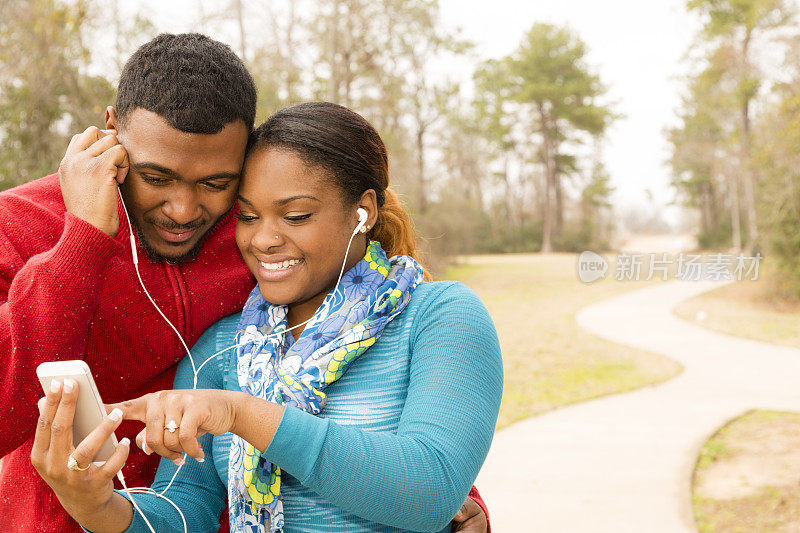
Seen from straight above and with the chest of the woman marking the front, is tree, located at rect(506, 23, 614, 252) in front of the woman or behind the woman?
behind

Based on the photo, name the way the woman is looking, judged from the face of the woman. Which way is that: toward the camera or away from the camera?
toward the camera

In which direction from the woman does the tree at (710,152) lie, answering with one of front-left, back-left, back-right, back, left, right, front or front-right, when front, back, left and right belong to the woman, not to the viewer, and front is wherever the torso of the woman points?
back

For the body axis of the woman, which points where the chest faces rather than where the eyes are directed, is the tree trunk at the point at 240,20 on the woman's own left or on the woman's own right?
on the woman's own right

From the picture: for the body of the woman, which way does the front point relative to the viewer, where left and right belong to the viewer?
facing the viewer and to the left of the viewer

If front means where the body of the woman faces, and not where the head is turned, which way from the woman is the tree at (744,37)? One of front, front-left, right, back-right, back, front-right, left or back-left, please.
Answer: back

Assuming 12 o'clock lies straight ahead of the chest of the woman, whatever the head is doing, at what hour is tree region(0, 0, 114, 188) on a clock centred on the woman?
The tree is roughly at 4 o'clock from the woman.

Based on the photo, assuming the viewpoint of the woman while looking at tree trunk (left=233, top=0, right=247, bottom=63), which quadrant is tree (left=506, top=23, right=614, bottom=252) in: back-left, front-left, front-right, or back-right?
front-right
